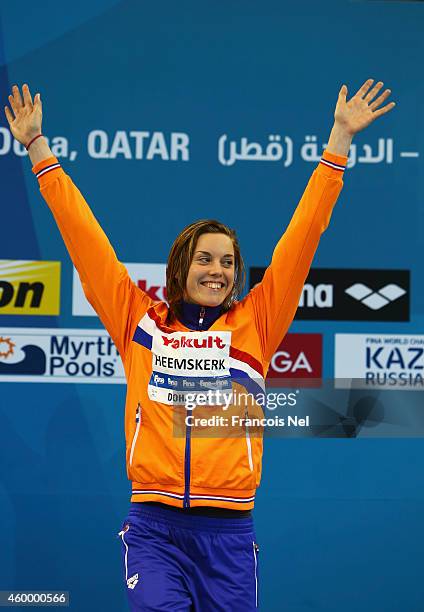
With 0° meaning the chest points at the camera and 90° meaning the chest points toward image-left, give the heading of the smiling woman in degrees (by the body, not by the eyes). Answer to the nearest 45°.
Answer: approximately 0°
